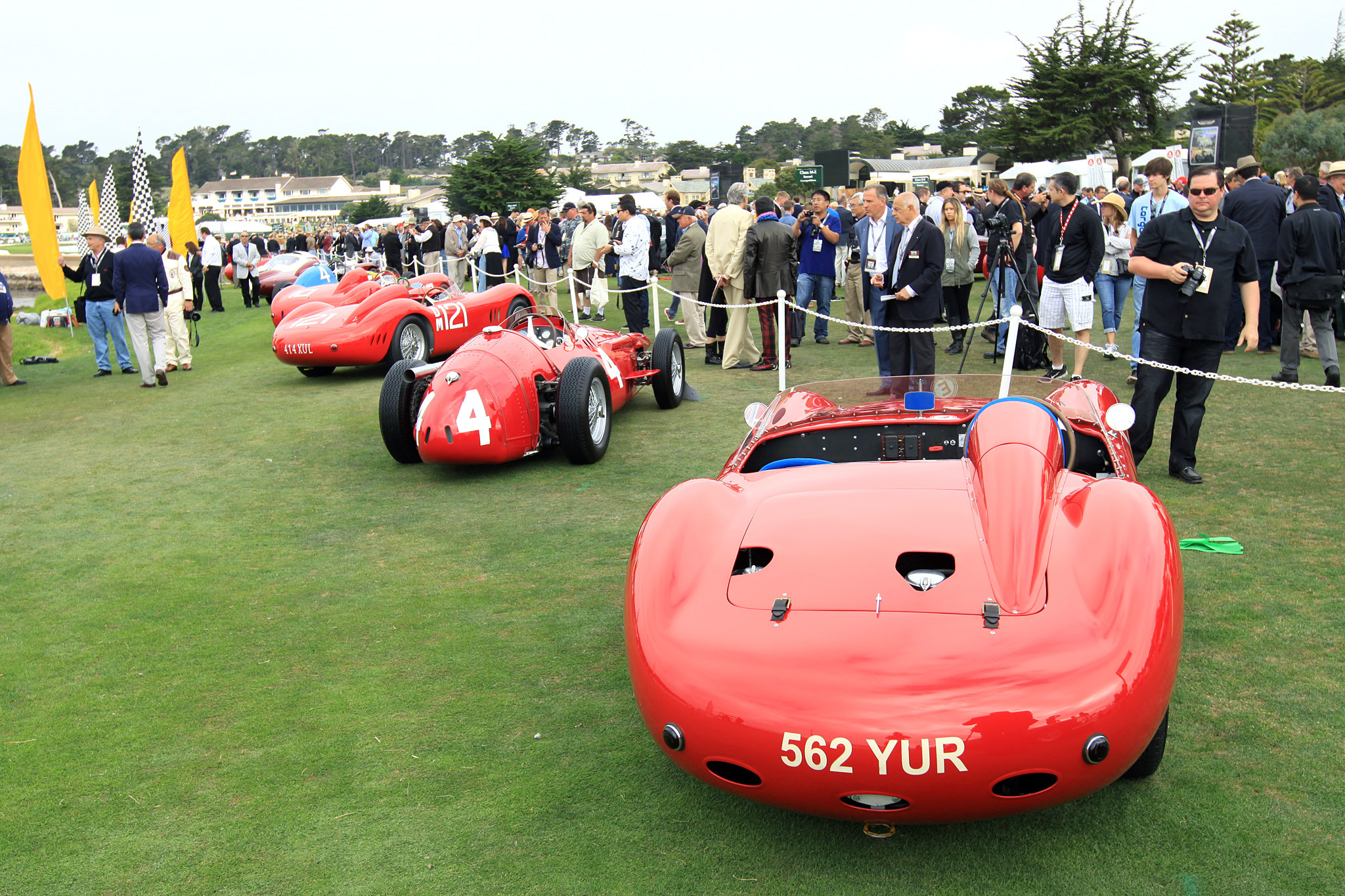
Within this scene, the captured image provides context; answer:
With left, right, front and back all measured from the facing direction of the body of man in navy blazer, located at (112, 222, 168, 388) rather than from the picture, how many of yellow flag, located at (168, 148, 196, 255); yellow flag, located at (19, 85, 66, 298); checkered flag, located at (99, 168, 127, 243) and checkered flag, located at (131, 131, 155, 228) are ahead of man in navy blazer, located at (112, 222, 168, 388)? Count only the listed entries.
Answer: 4

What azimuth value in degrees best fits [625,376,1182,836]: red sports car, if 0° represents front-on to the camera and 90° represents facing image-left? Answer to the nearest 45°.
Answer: approximately 180°

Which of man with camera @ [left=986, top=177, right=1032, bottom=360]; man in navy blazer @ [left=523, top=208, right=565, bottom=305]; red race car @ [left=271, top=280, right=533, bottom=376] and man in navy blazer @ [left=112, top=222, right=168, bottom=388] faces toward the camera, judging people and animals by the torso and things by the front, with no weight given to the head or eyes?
man in navy blazer @ [left=523, top=208, right=565, bottom=305]

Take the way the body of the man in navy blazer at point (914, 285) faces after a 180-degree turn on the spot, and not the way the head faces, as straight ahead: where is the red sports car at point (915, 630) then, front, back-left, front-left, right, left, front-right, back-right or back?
back-right

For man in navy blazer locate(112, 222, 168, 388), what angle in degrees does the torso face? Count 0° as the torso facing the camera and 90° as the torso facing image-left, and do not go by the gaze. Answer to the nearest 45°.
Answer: approximately 180°

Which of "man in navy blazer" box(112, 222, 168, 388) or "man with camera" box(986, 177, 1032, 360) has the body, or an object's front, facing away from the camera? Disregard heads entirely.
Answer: the man in navy blazer

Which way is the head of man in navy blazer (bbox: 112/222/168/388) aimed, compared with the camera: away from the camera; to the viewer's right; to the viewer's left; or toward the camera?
away from the camera

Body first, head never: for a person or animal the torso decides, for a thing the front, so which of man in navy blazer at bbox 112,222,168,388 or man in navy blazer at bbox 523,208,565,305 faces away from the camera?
man in navy blazer at bbox 112,222,168,388

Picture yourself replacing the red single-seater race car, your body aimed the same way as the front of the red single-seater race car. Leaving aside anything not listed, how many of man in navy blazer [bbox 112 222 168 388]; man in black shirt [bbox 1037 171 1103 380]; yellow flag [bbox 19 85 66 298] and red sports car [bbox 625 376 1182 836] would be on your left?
2

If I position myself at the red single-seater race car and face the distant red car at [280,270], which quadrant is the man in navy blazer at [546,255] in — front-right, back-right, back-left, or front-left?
front-right

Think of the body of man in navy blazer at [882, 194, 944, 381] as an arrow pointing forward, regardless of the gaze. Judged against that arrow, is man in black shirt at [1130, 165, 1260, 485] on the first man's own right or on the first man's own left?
on the first man's own left

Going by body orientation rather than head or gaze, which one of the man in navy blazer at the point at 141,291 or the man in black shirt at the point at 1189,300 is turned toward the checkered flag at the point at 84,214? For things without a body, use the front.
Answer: the man in navy blazer

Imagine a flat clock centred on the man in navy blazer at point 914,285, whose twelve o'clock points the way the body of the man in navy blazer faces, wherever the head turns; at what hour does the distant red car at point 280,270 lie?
The distant red car is roughly at 3 o'clock from the man in navy blazer.

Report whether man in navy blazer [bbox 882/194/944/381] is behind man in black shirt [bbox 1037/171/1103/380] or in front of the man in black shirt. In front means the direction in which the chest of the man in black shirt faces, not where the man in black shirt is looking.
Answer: in front

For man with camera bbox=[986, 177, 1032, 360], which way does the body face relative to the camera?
to the viewer's left

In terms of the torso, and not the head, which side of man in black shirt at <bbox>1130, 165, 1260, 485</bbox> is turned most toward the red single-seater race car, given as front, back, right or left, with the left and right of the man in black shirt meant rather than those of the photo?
right
